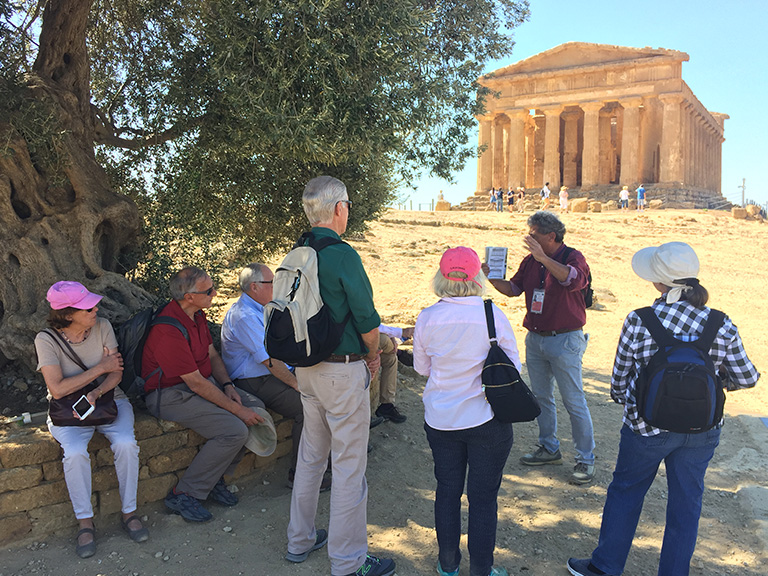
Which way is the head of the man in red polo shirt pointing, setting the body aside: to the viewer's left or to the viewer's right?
to the viewer's right

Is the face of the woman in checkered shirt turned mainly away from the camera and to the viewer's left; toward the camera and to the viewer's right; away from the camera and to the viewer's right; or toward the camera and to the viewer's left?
away from the camera and to the viewer's left

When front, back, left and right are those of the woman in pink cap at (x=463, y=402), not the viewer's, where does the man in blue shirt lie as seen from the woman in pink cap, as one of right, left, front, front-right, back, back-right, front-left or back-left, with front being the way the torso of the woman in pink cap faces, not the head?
front-left

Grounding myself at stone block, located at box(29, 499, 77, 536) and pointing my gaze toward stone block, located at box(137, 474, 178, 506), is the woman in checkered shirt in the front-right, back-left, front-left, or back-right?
front-right

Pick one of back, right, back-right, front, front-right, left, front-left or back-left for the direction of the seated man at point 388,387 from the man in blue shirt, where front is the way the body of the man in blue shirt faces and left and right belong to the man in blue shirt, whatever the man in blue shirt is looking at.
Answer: front-left

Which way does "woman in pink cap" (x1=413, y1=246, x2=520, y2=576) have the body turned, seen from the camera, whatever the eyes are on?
away from the camera

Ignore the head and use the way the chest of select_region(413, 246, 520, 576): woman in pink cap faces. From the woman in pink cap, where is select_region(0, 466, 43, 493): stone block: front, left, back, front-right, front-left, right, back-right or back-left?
left

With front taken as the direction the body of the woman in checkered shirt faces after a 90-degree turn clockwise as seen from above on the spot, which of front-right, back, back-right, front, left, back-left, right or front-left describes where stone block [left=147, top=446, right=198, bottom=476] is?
back-left

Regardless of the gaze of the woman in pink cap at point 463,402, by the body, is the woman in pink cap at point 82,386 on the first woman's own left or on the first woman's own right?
on the first woman's own left

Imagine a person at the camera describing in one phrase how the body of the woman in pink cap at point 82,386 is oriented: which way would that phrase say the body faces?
toward the camera

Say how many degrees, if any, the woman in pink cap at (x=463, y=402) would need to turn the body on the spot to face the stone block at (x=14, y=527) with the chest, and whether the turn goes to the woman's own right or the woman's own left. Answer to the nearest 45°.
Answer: approximately 90° to the woman's own left

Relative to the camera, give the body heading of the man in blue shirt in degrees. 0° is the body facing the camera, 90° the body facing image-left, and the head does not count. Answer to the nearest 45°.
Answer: approximately 270°

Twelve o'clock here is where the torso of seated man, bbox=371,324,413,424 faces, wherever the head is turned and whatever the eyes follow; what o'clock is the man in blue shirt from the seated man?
The man in blue shirt is roughly at 4 o'clock from the seated man.

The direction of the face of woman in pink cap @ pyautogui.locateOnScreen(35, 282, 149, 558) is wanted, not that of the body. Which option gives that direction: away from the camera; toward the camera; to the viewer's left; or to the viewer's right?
to the viewer's right

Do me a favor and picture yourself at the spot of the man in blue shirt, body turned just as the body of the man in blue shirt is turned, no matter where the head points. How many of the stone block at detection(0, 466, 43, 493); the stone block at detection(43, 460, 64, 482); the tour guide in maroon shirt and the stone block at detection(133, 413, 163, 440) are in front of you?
1

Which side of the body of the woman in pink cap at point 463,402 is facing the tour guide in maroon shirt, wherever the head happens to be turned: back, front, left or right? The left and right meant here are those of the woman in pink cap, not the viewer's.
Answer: front
